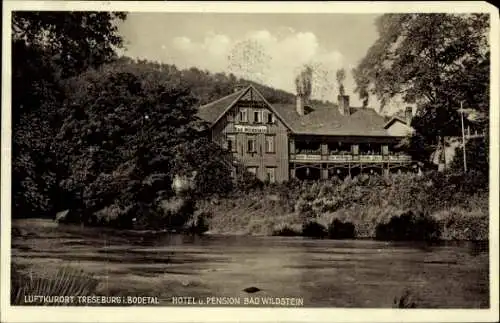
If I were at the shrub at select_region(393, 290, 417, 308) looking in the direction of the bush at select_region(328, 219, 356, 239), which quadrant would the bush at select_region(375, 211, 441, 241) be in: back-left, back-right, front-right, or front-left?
front-right

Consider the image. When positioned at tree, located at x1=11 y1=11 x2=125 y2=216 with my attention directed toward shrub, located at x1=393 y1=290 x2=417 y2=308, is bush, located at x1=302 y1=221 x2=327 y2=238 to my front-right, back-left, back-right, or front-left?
front-left

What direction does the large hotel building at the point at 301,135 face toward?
toward the camera

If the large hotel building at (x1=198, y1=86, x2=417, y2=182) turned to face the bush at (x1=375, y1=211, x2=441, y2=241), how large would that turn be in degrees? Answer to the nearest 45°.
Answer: approximately 90° to its left

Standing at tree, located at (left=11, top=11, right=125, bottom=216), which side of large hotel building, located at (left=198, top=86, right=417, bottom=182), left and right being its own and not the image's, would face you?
right
